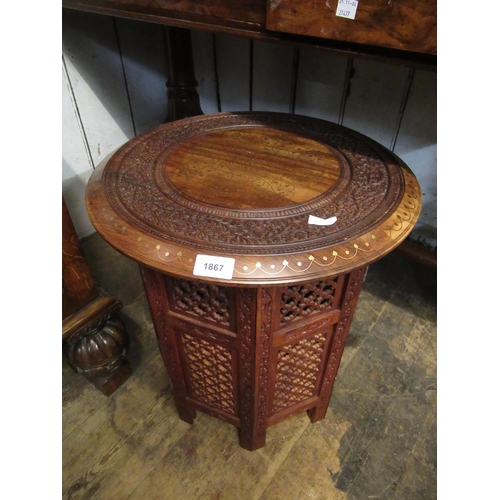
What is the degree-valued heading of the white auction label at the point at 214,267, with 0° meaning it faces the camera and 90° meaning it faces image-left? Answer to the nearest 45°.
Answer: approximately 0°

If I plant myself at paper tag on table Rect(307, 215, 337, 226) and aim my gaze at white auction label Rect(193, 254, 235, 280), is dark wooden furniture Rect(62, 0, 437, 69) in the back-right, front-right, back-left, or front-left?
back-right
